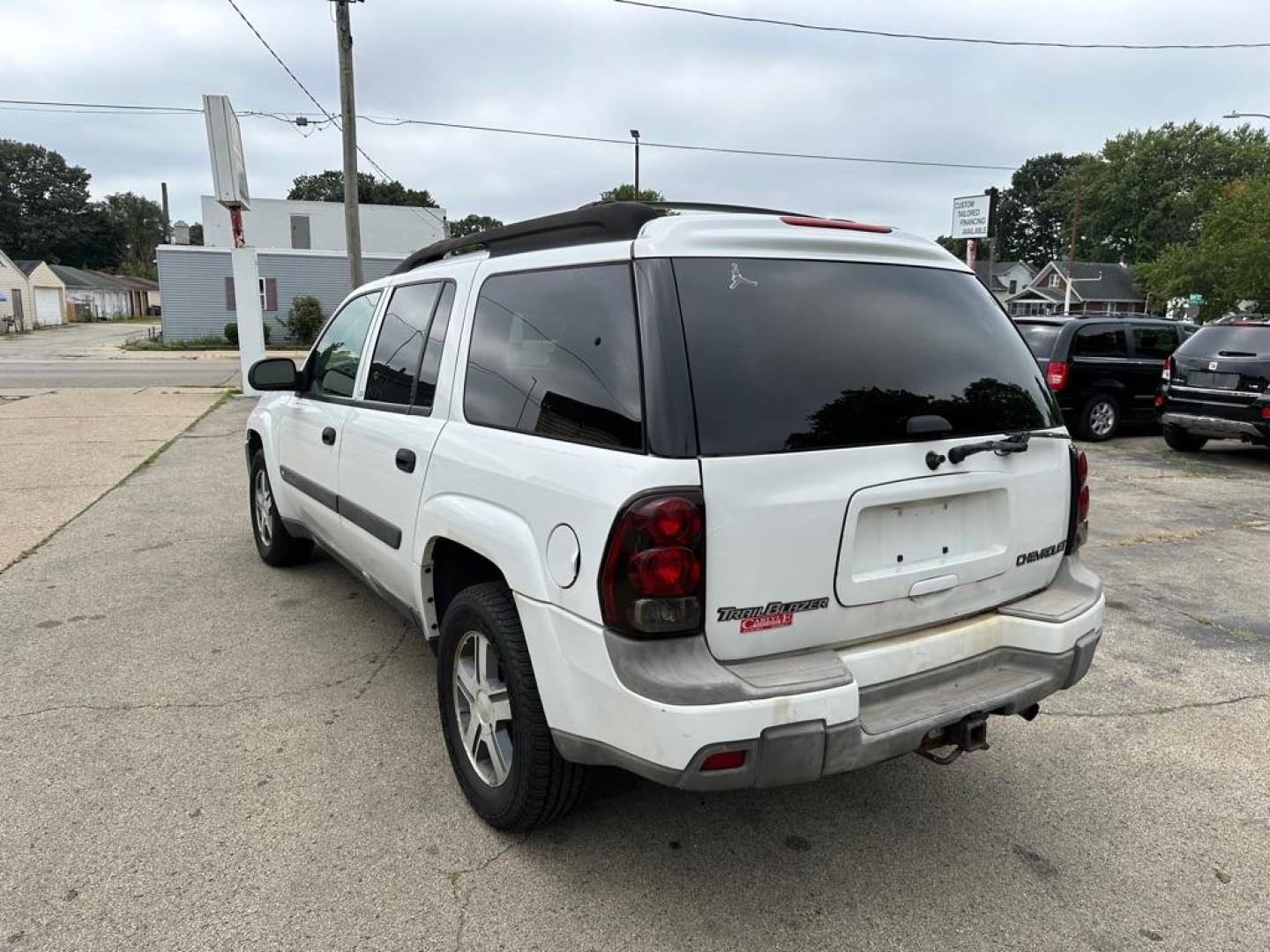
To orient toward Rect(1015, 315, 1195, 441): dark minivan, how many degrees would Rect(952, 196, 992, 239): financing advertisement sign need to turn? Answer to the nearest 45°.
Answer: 0° — it already faces it

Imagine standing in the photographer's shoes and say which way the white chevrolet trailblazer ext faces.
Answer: facing away from the viewer and to the left of the viewer

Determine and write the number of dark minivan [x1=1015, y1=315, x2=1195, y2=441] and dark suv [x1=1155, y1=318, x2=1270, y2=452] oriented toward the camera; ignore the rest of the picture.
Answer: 0

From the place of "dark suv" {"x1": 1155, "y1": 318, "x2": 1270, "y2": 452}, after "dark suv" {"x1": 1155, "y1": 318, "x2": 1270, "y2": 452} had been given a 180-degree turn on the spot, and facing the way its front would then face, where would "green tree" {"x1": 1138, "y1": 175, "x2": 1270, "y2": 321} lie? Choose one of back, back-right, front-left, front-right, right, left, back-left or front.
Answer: back-right

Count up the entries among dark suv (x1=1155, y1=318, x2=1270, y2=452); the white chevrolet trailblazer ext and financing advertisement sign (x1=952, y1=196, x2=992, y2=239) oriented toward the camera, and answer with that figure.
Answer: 1

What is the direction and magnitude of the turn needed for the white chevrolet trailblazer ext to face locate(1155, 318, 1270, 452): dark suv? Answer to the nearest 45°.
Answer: approximately 90° to its right

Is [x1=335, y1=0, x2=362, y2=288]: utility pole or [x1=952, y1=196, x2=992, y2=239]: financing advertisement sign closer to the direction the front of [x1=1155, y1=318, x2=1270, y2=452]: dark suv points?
the financing advertisement sign

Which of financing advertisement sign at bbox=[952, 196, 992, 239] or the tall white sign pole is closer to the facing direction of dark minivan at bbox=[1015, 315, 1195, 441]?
the financing advertisement sign

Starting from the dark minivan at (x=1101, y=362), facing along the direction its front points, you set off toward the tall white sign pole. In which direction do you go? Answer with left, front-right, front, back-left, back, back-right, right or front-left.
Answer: back-left

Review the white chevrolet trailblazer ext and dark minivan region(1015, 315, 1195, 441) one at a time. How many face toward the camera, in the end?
0

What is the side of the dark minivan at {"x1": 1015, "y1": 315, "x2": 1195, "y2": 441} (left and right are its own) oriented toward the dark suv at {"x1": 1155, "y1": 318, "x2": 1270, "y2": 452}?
right

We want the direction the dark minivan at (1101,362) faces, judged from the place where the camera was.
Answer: facing away from the viewer and to the right of the viewer
